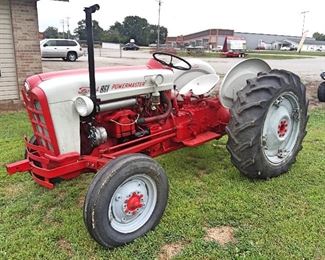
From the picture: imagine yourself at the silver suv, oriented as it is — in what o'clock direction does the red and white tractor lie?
The red and white tractor is roughly at 9 o'clock from the silver suv.

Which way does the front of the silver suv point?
to the viewer's left

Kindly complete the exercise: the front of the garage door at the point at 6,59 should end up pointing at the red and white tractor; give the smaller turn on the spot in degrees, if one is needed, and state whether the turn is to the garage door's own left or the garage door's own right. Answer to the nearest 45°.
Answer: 0° — it already faces it
